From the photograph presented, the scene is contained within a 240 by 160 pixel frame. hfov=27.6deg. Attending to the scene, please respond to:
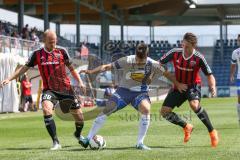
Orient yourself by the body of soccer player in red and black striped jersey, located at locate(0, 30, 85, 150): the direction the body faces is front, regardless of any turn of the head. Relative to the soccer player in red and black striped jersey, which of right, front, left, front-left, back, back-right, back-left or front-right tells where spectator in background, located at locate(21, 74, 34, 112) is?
back

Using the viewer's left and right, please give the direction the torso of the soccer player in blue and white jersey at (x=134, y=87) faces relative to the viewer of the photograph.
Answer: facing the viewer

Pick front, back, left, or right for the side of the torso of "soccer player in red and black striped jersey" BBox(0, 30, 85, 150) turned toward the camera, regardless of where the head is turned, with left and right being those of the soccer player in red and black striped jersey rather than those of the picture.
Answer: front

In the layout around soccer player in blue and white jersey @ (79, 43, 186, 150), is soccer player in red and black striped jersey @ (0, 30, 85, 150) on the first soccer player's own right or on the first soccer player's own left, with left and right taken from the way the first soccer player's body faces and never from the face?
on the first soccer player's own right

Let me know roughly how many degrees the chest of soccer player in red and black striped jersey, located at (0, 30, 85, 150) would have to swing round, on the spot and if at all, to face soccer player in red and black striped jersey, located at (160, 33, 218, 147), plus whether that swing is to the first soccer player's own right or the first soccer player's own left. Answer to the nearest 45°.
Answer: approximately 90° to the first soccer player's own left

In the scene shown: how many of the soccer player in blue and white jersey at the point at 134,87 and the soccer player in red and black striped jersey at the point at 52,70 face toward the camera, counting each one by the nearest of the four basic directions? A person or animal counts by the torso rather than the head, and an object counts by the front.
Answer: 2
